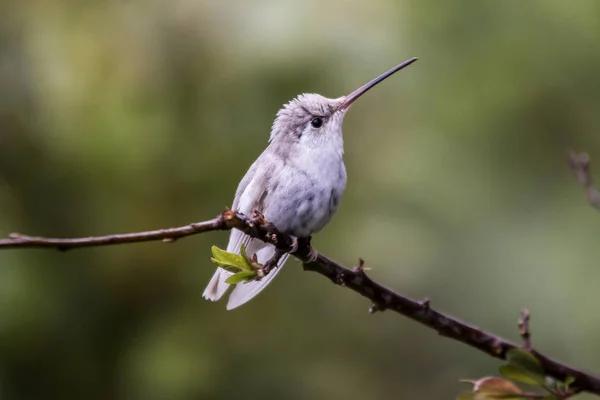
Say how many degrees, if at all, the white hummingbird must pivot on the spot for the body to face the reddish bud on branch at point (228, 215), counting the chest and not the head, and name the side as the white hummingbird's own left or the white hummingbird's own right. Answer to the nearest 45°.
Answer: approximately 135° to the white hummingbird's own right

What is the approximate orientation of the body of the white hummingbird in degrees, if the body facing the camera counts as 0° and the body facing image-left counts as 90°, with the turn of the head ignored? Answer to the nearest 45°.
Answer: approximately 315°

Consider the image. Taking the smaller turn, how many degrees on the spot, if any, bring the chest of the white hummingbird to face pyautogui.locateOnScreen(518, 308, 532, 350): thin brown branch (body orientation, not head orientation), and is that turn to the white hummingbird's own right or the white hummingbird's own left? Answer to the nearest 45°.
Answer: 0° — it already faces it

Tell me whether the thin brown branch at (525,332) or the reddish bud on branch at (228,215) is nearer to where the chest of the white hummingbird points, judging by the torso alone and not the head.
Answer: the thin brown branch
